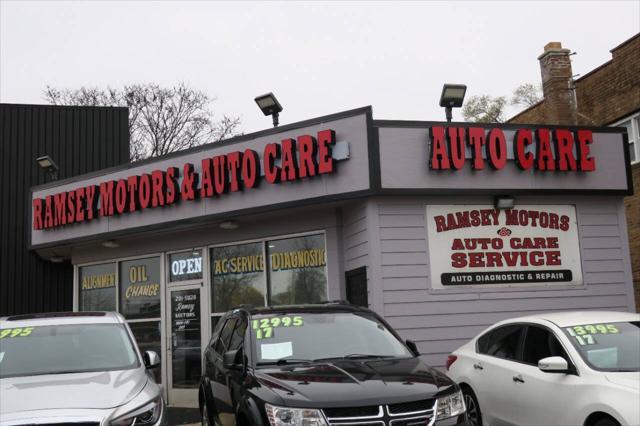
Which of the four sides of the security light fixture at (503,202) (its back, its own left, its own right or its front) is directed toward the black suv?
front

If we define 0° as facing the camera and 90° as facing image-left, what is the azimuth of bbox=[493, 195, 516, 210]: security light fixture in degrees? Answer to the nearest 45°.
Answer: approximately 0°

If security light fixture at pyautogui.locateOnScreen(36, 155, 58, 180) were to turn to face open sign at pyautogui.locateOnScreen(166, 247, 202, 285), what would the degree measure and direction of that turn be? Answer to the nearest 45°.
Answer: approximately 90° to its left

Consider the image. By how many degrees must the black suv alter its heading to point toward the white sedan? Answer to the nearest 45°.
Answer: approximately 45° to its left

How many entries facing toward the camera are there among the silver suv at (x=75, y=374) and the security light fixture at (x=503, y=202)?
2

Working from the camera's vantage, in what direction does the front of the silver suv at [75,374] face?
facing the viewer

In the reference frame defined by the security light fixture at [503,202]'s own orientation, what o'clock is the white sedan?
The white sedan is roughly at 12 o'clock from the security light fixture.

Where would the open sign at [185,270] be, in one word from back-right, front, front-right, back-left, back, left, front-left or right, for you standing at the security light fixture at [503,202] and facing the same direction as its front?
right

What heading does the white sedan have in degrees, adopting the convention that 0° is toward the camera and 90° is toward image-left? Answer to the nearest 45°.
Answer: approximately 315°

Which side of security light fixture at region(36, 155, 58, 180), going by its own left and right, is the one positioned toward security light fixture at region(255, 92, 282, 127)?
left

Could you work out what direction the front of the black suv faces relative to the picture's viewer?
facing the viewer and to the right of the viewer

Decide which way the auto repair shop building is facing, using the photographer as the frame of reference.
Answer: facing the viewer and to the left of the viewer
